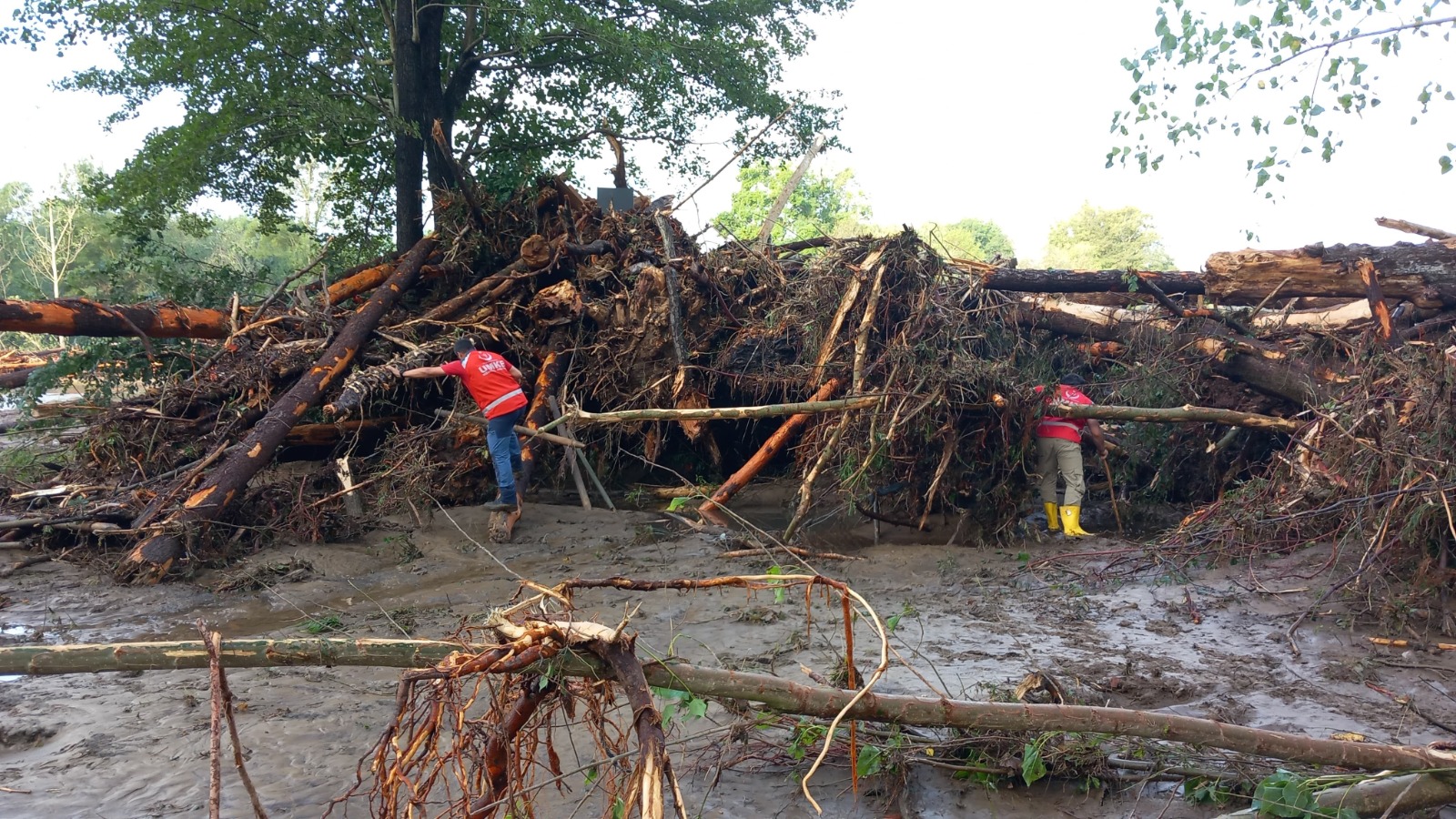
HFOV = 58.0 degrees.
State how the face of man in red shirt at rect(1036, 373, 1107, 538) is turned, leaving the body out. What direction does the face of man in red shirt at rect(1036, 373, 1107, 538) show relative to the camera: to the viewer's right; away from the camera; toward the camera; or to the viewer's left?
away from the camera

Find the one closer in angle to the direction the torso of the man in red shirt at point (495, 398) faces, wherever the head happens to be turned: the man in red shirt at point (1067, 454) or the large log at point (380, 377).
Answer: the large log

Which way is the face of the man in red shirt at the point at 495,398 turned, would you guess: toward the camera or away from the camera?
away from the camera

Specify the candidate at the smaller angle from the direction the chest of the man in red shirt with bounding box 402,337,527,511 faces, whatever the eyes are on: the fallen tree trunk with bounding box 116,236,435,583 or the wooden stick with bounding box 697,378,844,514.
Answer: the fallen tree trunk

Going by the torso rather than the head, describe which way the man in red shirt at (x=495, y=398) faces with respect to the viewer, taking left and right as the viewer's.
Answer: facing away from the viewer and to the left of the viewer

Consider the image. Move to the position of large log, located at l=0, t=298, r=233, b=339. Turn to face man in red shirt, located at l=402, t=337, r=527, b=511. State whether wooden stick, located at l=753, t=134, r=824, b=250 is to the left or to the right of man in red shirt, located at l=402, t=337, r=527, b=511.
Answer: left

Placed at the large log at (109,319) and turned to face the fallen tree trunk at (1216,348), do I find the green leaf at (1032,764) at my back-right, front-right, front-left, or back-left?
front-right

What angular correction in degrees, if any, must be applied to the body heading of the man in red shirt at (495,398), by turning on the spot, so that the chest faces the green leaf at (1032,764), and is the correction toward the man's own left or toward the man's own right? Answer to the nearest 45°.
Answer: approximately 135° to the man's own left

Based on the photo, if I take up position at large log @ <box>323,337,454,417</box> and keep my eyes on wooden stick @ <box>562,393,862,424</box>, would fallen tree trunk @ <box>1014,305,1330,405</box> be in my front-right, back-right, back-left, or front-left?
front-left

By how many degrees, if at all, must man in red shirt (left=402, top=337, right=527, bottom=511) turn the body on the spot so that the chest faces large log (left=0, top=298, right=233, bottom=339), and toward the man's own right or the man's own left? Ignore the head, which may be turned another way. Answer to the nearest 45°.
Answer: approximately 45° to the man's own left

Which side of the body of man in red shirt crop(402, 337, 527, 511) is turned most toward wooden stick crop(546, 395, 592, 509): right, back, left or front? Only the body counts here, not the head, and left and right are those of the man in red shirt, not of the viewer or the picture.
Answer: right

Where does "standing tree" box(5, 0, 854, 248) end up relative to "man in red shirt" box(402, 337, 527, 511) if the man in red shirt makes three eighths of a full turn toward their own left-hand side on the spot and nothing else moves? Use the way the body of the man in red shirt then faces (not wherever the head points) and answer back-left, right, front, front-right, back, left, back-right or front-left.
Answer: back

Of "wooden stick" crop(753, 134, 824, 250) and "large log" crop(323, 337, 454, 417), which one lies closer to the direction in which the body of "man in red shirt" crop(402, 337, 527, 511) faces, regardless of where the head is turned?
the large log
